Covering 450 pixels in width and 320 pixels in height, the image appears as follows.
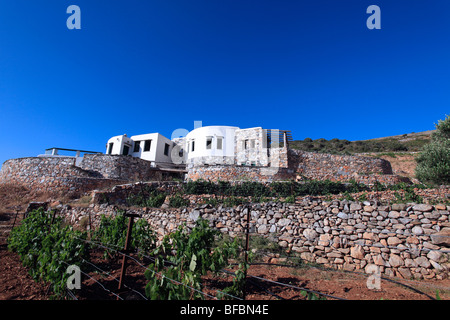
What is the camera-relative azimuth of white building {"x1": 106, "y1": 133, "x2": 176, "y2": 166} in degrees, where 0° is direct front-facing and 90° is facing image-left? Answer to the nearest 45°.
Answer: approximately 45°

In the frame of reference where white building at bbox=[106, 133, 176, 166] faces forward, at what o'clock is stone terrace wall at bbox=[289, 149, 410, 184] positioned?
The stone terrace wall is roughly at 9 o'clock from the white building.

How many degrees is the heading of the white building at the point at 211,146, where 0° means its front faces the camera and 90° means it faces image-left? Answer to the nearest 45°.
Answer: approximately 0°

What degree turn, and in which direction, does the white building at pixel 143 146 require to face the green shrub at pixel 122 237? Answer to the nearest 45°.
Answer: approximately 45° to its left

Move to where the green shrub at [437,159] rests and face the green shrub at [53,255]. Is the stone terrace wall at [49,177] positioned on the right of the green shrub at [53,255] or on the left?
right

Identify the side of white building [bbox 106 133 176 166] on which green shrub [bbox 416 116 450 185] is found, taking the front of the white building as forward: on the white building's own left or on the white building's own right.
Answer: on the white building's own left

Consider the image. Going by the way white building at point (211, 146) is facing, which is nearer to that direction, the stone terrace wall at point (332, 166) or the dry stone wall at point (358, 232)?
the dry stone wall

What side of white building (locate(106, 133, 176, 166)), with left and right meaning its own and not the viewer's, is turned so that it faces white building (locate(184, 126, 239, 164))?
left
